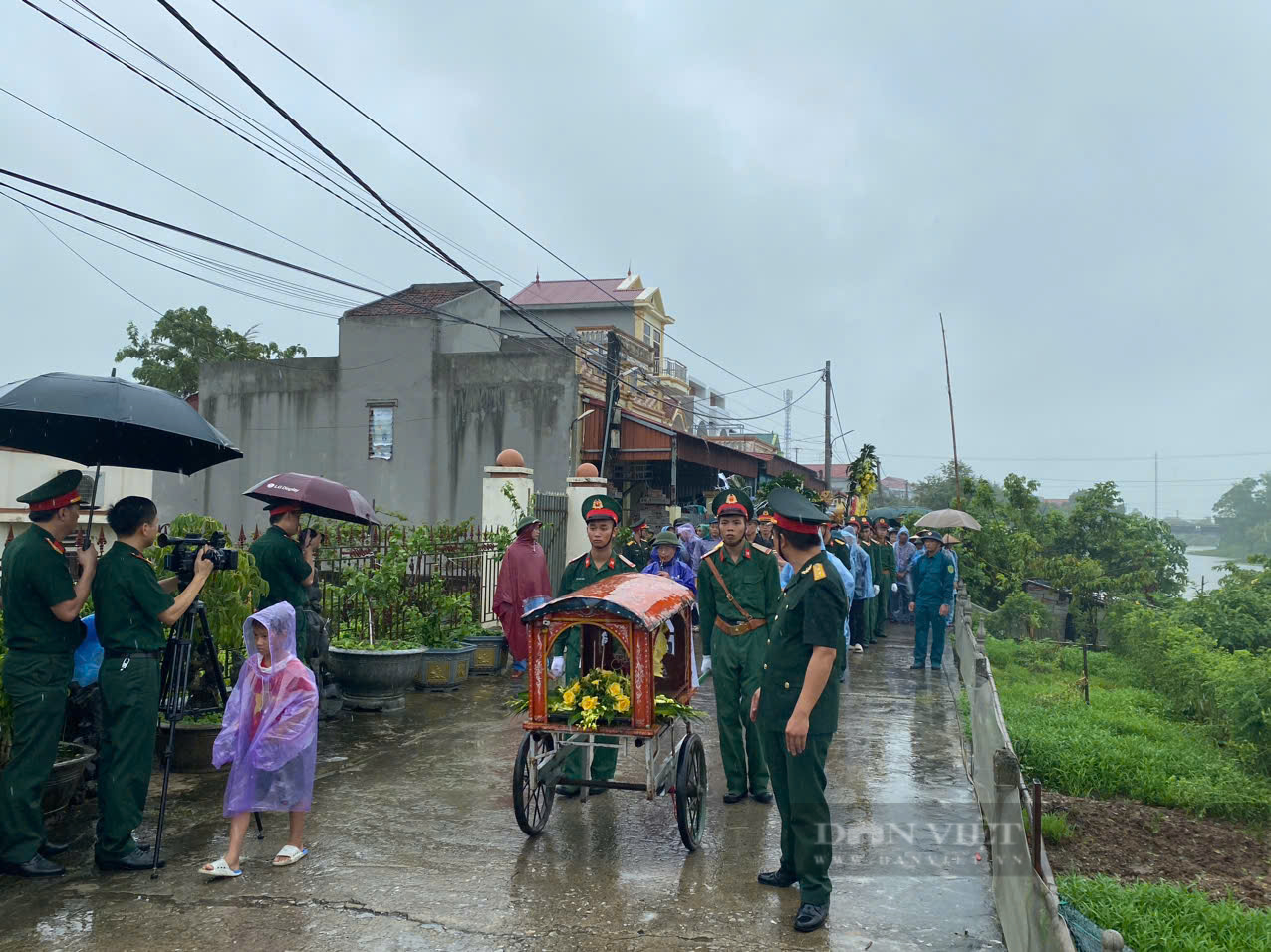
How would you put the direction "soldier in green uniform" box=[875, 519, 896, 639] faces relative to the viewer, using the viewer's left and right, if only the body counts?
facing the viewer

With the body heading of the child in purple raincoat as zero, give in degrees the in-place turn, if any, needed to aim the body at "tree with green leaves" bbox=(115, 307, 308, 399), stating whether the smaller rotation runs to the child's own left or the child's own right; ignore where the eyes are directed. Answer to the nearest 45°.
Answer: approximately 135° to the child's own right

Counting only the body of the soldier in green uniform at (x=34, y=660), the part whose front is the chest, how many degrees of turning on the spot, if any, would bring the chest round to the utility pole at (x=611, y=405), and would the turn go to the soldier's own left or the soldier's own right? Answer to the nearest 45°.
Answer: approximately 45° to the soldier's own left

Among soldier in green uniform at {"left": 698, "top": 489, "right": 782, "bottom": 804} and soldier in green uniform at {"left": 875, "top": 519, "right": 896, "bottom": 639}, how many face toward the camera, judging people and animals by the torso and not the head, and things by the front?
2

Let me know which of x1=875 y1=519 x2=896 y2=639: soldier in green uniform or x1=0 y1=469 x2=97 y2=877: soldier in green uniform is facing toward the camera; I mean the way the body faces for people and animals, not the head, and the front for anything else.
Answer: x1=875 y1=519 x2=896 y2=639: soldier in green uniform

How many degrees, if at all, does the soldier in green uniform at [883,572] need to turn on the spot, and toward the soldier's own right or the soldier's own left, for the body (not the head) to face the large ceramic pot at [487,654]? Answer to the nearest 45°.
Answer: approximately 45° to the soldier's own right

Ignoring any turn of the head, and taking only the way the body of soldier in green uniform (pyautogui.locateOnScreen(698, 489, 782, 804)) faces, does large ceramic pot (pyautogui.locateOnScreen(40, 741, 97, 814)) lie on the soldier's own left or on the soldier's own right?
on the soldier's own right

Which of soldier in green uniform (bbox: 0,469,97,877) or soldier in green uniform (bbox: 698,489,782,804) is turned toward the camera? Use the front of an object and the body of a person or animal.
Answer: soldier in green uniform (bbox: 698,489,782,804)

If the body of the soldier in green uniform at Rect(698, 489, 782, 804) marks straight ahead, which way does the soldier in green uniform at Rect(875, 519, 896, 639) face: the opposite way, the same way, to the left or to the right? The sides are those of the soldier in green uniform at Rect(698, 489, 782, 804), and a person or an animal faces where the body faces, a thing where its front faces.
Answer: the same way

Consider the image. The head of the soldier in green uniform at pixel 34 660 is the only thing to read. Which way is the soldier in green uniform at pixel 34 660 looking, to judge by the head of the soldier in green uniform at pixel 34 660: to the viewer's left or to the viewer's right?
to the viewer's right

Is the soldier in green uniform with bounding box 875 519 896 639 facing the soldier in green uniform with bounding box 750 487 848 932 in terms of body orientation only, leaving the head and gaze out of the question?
yes

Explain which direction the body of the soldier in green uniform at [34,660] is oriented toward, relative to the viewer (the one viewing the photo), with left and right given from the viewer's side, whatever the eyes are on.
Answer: facing to the right of the viewer

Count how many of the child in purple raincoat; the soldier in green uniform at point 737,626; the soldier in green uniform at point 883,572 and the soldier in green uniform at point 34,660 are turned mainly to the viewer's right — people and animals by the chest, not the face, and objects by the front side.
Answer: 1
